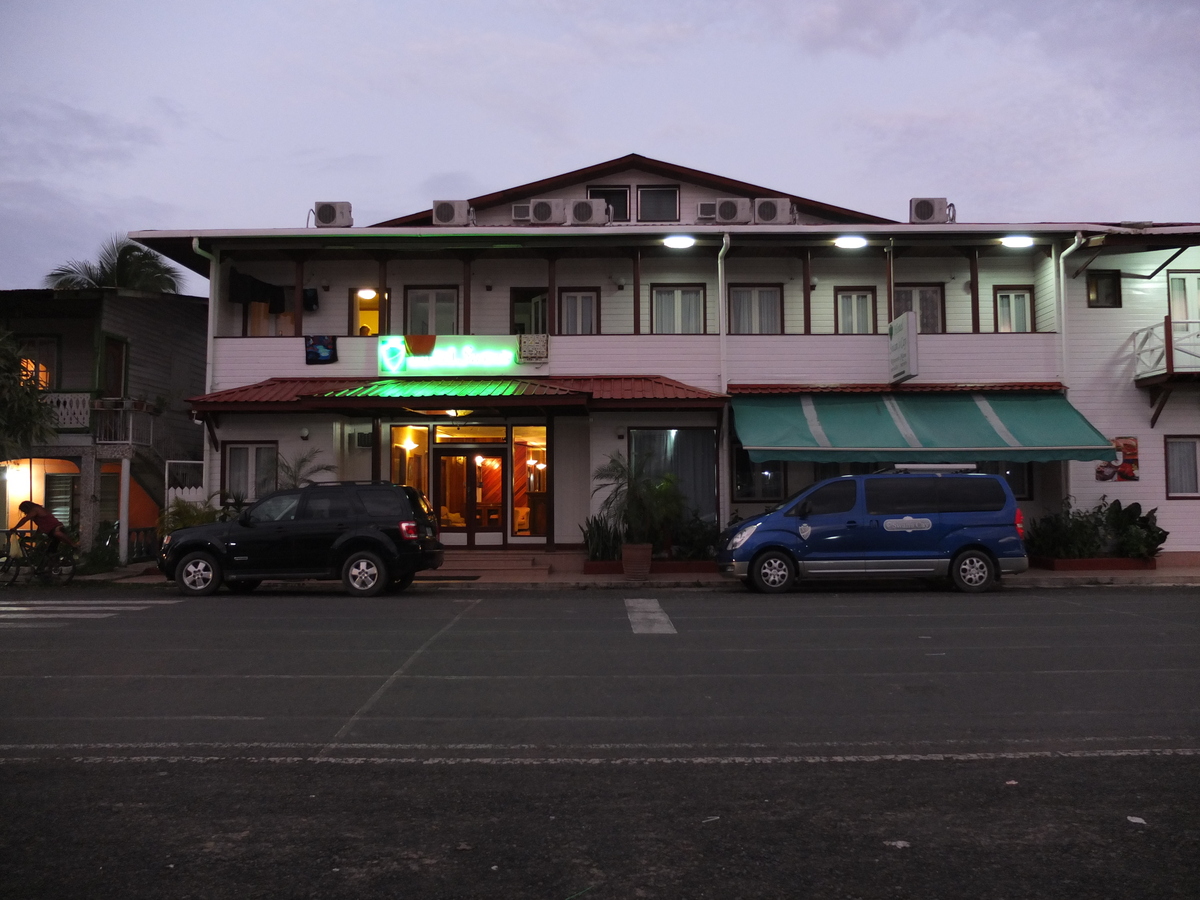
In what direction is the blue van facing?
to the viewer's left

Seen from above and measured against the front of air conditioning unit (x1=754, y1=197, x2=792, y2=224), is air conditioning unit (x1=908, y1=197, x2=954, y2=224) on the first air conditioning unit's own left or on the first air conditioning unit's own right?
on the first air conditioning unit's own left

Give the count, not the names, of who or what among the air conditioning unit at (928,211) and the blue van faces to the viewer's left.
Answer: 1

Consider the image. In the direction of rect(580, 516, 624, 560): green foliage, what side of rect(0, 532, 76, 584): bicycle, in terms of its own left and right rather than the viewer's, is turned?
back

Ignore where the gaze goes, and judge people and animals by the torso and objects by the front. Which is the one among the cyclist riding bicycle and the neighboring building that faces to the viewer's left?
the cyclist riding bicycle

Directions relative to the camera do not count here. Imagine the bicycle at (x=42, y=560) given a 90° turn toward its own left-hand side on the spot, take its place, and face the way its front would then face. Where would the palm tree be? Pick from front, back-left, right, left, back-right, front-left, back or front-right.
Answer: back

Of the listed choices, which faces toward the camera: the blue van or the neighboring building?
the neighboring building

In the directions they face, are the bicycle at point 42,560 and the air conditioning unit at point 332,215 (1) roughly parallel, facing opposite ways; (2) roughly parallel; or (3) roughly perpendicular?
roughly perpendicular

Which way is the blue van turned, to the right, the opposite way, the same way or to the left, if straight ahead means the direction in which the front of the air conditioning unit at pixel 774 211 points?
to the right

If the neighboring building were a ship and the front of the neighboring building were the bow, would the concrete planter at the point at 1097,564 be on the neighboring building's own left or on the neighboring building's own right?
on the neighboring building's own left

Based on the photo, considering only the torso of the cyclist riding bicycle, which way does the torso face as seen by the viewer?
to the viewer's left

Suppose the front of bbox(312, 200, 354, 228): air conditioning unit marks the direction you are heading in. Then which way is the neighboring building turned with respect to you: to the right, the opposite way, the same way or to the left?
the same way

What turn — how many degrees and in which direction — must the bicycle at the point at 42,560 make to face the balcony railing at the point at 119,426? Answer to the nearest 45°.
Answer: approximately 90° to its right

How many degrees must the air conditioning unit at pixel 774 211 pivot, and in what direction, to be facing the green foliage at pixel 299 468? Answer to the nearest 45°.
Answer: approximately 90° to its right

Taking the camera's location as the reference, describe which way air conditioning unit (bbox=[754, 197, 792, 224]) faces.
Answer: facing the viewer

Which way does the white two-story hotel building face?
toward the camera

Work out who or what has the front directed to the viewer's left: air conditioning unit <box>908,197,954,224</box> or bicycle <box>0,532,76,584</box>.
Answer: the bicycle
